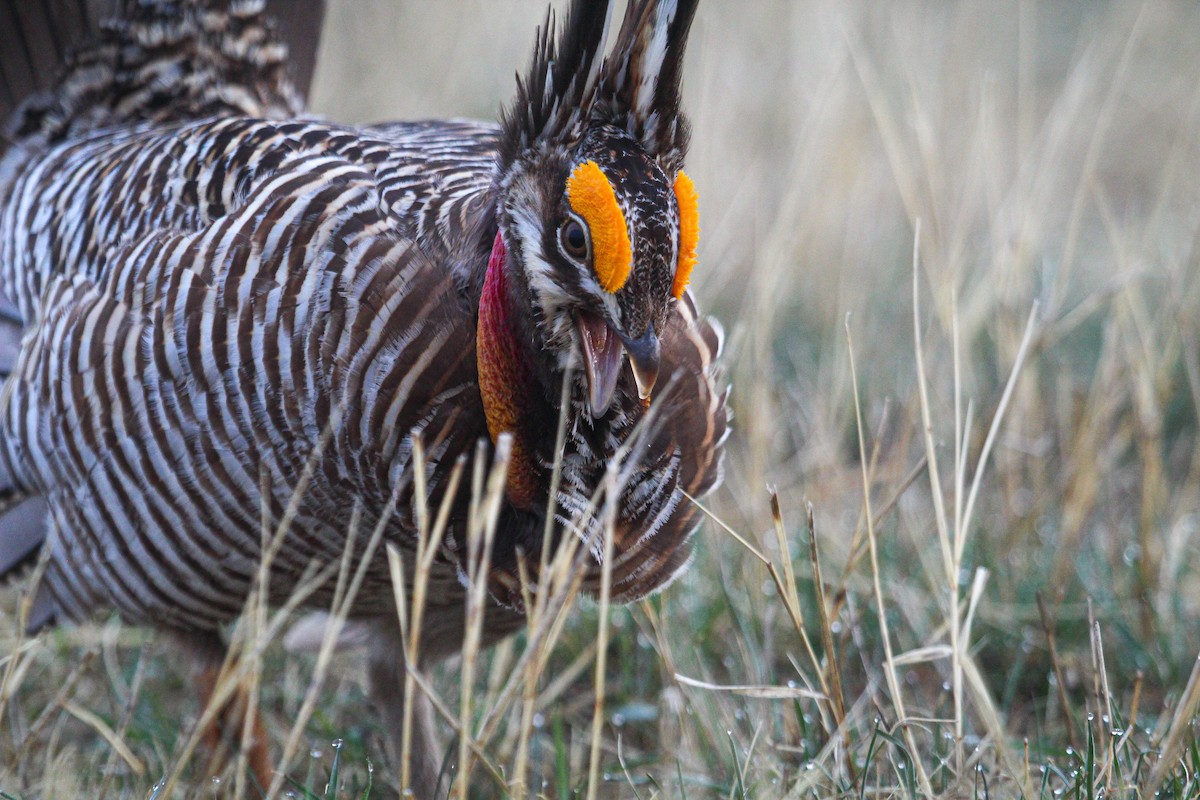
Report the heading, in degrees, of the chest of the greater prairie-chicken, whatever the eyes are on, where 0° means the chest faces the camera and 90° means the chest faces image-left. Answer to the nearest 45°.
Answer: approximately 315°
